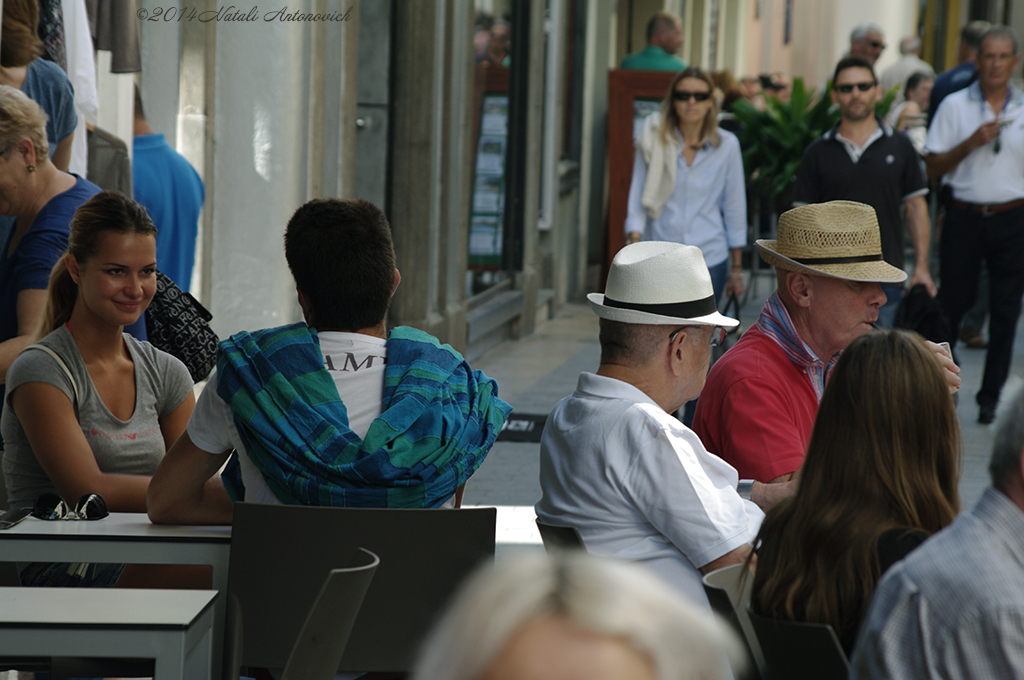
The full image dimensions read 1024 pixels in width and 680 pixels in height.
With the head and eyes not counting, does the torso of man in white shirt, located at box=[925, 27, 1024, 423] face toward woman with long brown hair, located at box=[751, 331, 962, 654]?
yes

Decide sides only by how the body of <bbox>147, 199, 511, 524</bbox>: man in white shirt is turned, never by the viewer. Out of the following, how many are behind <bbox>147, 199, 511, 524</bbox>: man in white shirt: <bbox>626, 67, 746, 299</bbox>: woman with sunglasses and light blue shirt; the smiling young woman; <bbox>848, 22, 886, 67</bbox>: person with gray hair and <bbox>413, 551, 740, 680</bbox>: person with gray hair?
1

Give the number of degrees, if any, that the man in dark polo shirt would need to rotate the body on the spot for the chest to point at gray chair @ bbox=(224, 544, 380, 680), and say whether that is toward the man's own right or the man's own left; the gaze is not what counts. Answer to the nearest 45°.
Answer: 0° — they already face it

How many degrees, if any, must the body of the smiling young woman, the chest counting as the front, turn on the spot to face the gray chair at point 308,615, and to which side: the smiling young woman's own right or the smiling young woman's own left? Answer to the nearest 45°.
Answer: approximately 45° to the smiling young woman's own right

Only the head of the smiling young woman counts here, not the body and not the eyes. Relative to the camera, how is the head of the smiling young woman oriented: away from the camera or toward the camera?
toward the camera

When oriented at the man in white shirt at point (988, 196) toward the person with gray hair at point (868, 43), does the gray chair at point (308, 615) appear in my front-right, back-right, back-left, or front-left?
back-left

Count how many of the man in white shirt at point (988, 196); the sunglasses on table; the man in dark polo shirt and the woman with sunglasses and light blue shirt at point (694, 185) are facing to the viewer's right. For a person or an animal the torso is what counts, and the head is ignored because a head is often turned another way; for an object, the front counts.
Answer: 0

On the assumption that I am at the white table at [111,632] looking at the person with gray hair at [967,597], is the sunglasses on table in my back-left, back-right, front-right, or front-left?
back-left

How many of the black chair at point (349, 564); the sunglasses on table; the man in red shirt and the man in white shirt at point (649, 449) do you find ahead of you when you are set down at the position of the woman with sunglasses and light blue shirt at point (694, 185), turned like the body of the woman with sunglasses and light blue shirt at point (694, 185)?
4

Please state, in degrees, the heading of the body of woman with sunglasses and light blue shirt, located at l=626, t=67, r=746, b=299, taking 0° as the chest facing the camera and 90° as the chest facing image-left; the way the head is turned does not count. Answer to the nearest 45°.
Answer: approximately 0°

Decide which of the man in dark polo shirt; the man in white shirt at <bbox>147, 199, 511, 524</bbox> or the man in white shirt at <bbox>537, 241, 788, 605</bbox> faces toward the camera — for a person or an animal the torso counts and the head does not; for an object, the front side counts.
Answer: the man in dark polo shirt

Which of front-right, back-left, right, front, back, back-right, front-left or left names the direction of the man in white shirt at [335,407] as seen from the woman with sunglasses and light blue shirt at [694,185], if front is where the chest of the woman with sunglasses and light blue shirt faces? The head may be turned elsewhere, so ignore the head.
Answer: front

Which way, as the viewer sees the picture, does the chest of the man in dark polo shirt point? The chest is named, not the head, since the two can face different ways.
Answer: toward the camera

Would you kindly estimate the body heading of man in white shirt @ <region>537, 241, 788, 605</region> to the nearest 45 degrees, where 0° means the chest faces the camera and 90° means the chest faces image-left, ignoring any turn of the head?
approximately 225°

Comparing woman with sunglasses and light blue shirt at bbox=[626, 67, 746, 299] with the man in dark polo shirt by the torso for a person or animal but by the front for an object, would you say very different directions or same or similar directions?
same or similar directions

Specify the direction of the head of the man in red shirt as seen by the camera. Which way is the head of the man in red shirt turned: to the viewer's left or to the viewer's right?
to the viewer's right
